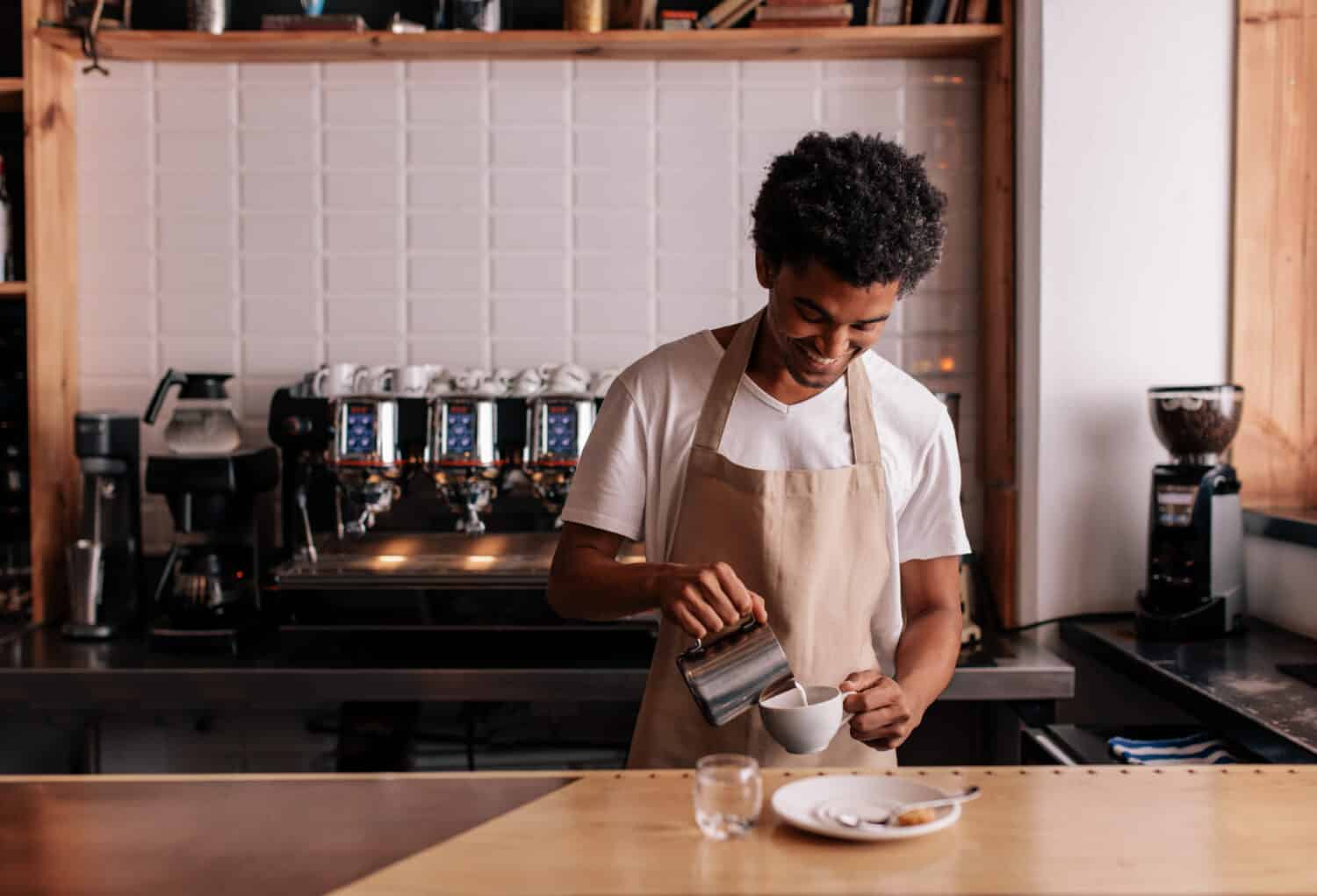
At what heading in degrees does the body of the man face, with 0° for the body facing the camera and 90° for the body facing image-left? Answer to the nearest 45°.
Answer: approximately 0°

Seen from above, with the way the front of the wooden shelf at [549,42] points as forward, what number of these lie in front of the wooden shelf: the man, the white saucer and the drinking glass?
3

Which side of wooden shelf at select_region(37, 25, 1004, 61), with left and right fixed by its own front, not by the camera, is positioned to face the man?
front

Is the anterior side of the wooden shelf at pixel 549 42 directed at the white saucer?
yes

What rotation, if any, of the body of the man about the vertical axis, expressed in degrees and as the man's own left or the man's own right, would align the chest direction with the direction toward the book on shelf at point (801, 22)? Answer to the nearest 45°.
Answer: approximately 180°

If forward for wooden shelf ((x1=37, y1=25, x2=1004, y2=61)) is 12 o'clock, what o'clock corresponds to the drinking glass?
The drinking glass is roughly at 12 o'clock from the wooden shelf.
